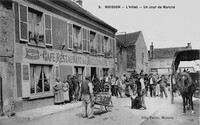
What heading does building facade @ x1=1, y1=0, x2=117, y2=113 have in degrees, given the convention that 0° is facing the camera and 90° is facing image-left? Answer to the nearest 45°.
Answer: approximately 315°
